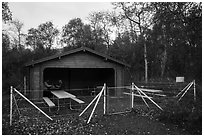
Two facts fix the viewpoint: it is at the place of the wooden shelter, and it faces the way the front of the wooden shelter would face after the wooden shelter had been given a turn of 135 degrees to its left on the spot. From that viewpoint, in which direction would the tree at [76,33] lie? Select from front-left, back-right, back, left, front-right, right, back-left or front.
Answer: front-left

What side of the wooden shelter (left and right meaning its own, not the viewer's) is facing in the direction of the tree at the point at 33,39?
back

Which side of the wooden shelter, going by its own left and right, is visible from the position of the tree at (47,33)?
back

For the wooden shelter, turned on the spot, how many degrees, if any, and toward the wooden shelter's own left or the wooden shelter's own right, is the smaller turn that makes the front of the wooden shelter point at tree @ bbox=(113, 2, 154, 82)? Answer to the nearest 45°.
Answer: approximately 135° to the wooden shelter's own left

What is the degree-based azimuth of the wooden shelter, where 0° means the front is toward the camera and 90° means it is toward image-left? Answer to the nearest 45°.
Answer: approximately 0°
